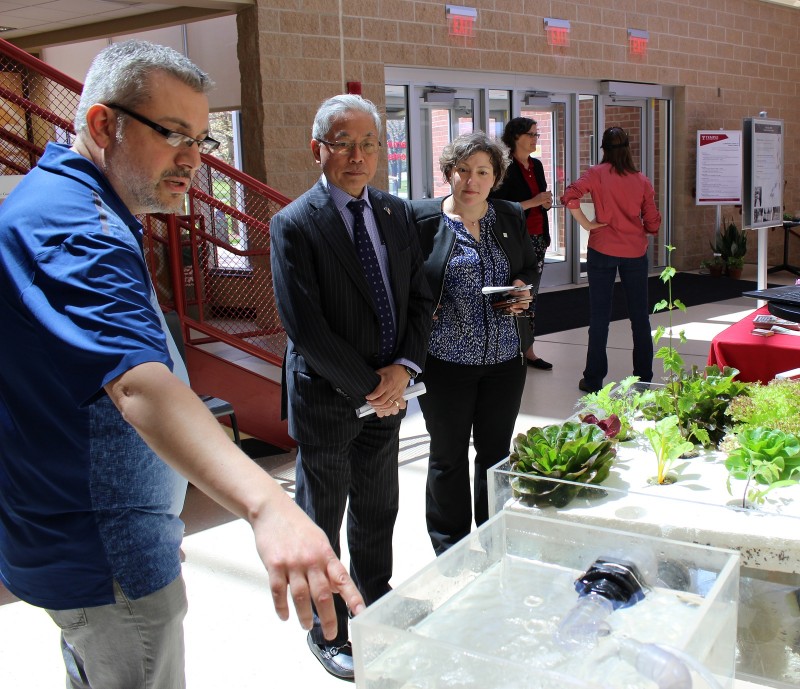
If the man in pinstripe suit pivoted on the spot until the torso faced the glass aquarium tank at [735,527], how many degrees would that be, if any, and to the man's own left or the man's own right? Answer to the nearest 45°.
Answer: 0° — they already face it

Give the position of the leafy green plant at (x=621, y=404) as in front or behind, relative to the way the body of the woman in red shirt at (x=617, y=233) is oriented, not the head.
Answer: behind

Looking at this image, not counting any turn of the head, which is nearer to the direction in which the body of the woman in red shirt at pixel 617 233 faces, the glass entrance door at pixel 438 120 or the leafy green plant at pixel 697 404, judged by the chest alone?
the glass entrance door

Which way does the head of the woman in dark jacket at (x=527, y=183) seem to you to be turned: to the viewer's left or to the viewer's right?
to the viewer's right

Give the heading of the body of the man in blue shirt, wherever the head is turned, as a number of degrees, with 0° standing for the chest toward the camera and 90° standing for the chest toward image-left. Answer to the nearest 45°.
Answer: approximately 270°

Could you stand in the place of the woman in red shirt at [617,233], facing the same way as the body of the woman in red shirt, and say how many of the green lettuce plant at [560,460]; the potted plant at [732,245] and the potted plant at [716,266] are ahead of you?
2

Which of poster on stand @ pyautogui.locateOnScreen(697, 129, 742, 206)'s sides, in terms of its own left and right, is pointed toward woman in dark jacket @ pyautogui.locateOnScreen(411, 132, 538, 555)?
front

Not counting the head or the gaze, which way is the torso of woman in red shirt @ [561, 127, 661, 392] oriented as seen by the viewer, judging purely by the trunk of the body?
away from the camera

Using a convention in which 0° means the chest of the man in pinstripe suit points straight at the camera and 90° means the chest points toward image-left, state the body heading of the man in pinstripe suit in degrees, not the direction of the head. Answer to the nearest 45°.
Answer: approximately 315°

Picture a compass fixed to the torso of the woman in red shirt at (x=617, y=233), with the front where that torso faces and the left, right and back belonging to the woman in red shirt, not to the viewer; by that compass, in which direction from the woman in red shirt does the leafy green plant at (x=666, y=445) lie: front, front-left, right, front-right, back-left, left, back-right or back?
back

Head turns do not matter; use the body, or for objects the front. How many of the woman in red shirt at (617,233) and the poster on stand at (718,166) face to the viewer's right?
0

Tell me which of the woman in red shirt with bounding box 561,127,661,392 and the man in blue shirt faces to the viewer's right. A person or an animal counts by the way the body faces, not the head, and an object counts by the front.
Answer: the man in blue shirt

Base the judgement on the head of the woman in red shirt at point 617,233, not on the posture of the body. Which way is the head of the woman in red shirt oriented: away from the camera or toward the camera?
away from the camera
